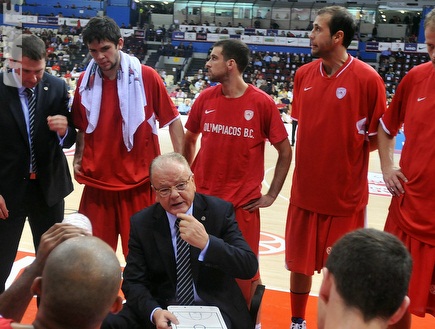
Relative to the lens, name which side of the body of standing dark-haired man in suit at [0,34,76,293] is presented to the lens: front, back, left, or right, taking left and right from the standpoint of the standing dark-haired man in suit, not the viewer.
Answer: front

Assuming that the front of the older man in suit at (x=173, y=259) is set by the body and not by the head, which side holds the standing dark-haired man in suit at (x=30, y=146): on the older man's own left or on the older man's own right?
on the older man's own right

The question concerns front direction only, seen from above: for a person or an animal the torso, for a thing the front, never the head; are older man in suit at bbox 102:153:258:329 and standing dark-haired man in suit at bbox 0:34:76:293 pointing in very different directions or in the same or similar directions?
same or similar directions

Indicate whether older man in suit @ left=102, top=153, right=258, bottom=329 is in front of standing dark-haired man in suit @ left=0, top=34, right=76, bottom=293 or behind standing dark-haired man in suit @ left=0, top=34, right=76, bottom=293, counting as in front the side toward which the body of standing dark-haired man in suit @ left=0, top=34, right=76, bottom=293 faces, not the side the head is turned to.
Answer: in front

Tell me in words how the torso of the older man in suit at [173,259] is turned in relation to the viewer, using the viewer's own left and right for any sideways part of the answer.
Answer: facing the viewer

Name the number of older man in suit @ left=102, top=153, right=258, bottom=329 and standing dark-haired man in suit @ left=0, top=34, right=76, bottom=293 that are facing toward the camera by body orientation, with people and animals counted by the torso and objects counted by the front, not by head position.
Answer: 2
